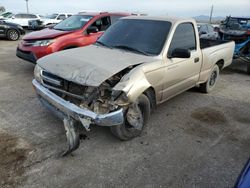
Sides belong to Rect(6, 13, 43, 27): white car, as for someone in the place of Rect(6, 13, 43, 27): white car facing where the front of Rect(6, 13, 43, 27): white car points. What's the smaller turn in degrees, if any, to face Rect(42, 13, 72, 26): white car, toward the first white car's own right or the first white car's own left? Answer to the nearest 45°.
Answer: approximately 135° to the first white car's own left

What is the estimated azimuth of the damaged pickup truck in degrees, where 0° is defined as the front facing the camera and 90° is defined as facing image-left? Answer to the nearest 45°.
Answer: approximately 45°

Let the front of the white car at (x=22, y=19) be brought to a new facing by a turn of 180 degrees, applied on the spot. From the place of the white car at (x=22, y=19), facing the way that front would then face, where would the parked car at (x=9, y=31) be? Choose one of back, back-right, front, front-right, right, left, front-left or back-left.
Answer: back-right

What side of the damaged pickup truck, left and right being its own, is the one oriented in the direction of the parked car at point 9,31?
right

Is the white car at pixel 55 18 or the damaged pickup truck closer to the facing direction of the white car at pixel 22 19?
the damaged pickup truck

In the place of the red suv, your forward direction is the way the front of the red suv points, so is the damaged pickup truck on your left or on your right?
on your left

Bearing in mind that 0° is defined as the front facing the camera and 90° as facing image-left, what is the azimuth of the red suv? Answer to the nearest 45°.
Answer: approximately 45°

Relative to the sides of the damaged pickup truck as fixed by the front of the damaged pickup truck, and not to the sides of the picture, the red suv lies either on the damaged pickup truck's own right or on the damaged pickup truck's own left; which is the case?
on the damaged pickup truck's own right

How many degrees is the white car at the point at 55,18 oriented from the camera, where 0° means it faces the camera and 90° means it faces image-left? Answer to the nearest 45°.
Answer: approximately 45°
